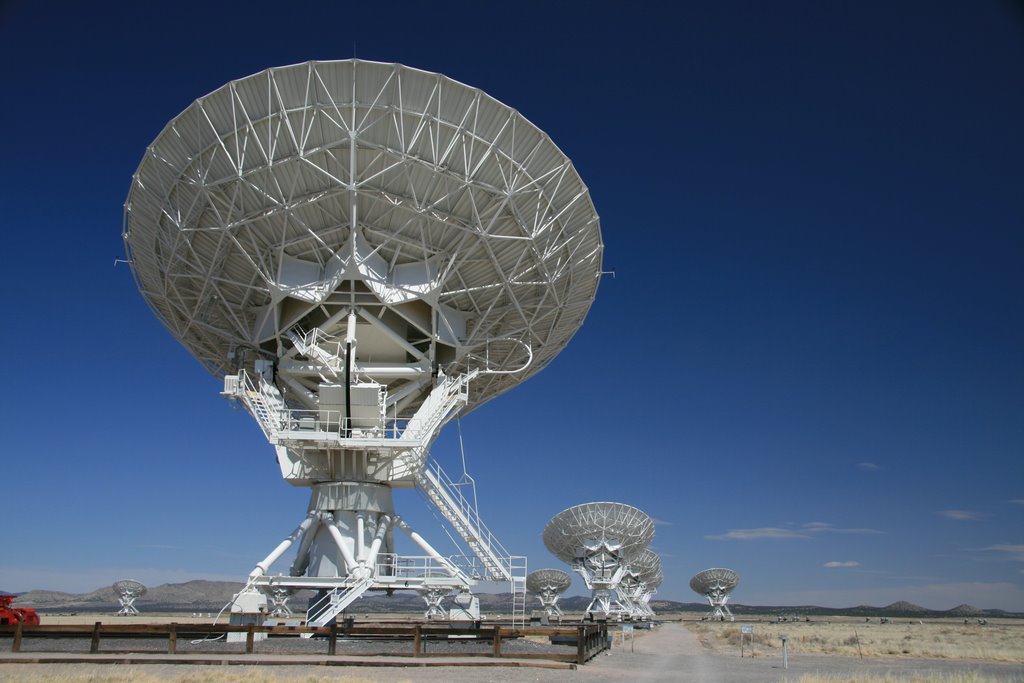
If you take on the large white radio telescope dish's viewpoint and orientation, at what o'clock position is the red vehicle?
The red vehicle is roughly at 10 o'clock from the large white radio telescope dish.

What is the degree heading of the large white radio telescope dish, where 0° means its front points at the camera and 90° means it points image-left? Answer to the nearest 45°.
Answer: approximately 180°
